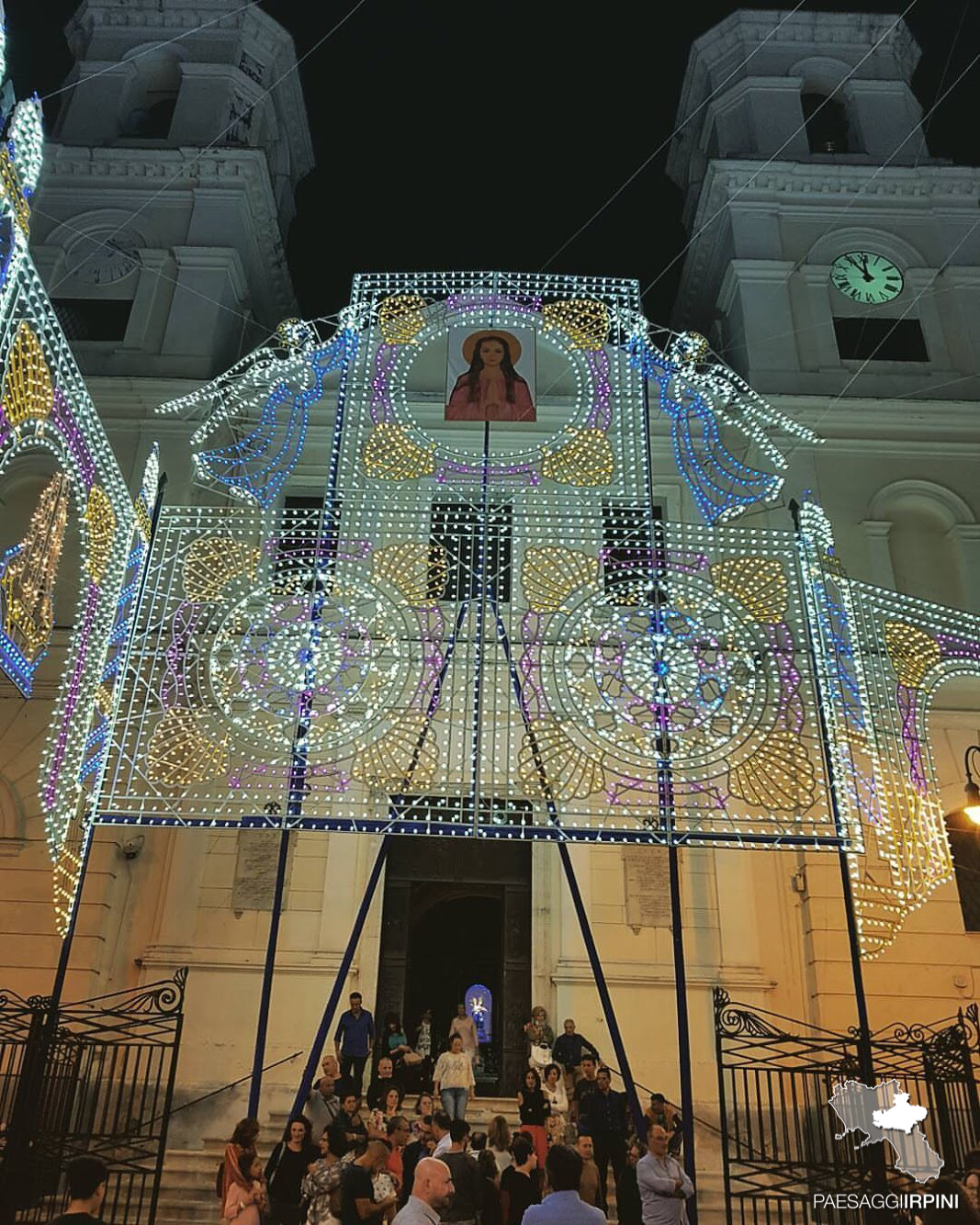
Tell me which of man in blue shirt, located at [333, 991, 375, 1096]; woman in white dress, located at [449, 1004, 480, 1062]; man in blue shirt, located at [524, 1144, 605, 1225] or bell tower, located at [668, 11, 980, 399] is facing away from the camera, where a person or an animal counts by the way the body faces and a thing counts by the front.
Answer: man in blue shirt, located at [524, 1144, 605, 1225]

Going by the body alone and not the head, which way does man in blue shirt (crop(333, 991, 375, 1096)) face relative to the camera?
toward the camera

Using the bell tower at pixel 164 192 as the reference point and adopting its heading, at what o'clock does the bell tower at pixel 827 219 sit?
the bell tower at pixel 827 219 is roughly at 10 o'clock from the bell tower at pixel 164 192.

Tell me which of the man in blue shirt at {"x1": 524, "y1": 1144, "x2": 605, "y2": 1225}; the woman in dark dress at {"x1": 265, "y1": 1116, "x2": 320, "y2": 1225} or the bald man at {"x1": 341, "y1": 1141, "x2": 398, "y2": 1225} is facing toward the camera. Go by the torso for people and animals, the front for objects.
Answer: the woman in dark dress

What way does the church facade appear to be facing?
toward the camera

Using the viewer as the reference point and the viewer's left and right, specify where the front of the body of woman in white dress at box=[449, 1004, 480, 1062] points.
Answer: facing the viewer

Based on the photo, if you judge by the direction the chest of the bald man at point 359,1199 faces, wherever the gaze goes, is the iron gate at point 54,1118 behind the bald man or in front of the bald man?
behind

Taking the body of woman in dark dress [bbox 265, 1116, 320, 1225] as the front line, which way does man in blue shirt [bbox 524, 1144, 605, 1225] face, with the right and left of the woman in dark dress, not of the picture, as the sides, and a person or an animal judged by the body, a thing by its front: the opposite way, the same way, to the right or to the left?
the opposite way

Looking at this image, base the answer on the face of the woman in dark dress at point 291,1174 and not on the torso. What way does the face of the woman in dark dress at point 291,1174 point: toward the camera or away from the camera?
toward the camera

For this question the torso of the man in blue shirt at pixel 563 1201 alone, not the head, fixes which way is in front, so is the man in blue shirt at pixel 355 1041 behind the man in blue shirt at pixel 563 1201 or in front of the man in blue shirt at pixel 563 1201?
in front

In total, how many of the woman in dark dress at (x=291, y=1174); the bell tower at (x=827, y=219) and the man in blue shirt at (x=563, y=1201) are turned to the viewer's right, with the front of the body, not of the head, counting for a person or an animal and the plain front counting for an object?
0

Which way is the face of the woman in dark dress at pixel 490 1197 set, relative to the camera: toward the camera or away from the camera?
away from the camera

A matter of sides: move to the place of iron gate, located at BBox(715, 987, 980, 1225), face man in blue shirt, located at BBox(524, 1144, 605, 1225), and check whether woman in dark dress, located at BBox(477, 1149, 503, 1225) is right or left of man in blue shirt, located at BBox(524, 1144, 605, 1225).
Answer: right

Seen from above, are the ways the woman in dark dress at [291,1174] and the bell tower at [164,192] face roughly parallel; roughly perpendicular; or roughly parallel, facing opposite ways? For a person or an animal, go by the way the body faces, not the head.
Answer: roughly parallel

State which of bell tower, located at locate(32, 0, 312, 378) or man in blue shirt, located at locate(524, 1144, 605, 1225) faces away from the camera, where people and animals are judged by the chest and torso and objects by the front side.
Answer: the man in blue shirt
